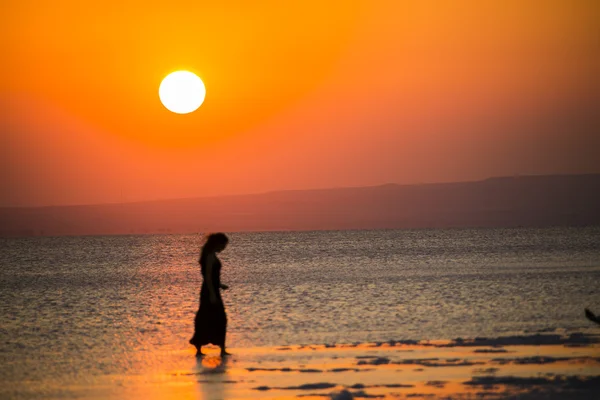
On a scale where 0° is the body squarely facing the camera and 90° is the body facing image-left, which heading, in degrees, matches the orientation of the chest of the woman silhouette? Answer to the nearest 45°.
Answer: approximately 270°
